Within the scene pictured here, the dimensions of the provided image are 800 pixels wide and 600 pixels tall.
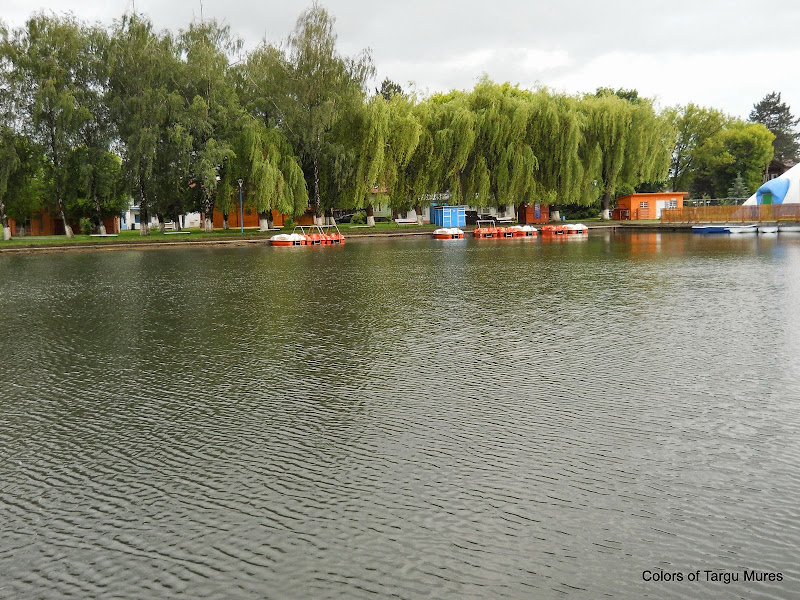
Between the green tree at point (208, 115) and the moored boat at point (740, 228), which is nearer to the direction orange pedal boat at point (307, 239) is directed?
the green tree

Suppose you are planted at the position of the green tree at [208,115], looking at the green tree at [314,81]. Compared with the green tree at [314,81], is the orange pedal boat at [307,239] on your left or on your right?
right

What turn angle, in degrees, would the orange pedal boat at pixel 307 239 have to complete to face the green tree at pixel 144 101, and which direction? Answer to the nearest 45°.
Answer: approximately 45° to its right

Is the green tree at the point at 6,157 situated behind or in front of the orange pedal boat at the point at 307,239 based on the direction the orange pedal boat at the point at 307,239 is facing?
in front
